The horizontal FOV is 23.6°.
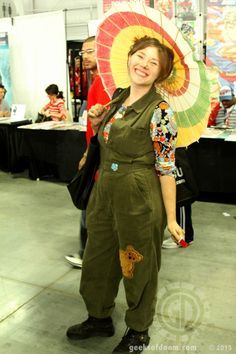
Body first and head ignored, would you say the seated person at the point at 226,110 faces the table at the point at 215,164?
yes

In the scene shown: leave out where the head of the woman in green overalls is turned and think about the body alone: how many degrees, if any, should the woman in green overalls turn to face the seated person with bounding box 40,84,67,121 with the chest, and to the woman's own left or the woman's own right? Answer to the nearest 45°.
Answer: approximately 135° to the woman's own right

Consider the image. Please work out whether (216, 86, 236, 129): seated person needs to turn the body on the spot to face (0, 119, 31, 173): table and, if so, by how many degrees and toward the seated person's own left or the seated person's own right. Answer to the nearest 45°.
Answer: approximately 90° to the seated person's own right

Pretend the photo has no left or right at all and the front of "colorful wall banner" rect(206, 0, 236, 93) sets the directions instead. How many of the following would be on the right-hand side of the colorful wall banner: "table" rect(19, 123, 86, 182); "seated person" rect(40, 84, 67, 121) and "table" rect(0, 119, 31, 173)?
3

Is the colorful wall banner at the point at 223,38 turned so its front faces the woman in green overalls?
yes

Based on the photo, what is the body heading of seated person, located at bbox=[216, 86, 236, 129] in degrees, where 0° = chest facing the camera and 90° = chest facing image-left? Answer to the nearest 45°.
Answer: approximately 0°

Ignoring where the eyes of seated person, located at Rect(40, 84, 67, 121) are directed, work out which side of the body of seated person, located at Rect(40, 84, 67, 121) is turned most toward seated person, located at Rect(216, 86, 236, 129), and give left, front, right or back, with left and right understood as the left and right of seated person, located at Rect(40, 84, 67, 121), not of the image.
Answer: left

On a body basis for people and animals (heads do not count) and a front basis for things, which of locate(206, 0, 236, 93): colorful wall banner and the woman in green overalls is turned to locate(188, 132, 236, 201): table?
the colorful wall banner
